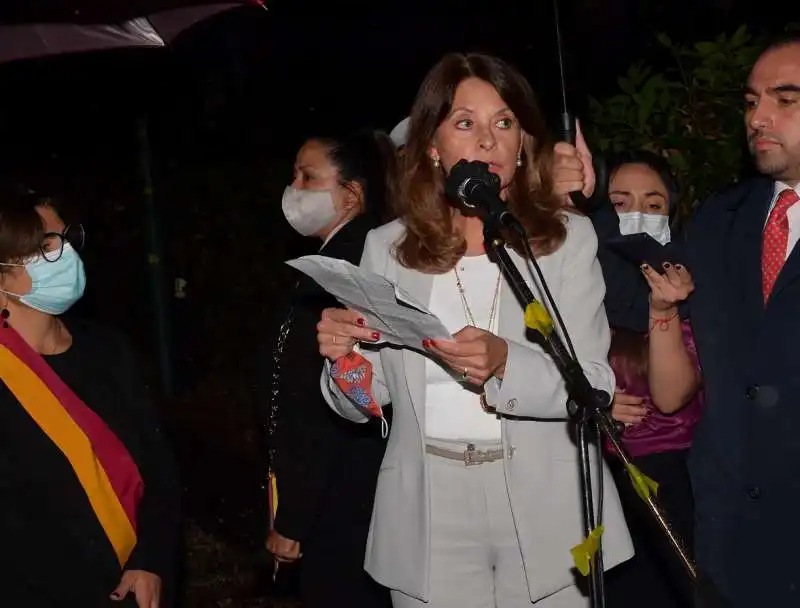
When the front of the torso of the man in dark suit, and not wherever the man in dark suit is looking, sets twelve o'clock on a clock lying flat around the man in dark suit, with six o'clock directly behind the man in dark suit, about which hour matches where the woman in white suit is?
The woman in white suit is roughly at 1 o'clock from the man in dark suit.

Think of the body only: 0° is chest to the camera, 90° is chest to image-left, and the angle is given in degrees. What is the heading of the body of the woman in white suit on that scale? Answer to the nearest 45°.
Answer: approximately 0°

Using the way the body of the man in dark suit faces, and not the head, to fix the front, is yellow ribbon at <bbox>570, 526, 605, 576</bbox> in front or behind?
in front

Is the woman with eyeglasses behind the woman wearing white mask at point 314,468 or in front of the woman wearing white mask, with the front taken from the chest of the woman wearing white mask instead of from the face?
in front

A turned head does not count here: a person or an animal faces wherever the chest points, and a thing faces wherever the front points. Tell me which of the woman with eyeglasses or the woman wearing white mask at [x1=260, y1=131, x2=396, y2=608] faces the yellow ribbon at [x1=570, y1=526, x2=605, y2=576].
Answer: the woman with eyeglasses

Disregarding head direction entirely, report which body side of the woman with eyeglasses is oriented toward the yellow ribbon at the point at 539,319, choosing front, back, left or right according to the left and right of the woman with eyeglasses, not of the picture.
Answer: front

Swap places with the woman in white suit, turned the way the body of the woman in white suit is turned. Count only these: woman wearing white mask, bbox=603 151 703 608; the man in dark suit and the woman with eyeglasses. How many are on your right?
1

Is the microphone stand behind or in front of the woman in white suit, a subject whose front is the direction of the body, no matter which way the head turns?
in front

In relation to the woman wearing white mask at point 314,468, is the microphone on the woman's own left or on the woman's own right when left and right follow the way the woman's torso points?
on the woman's own left
